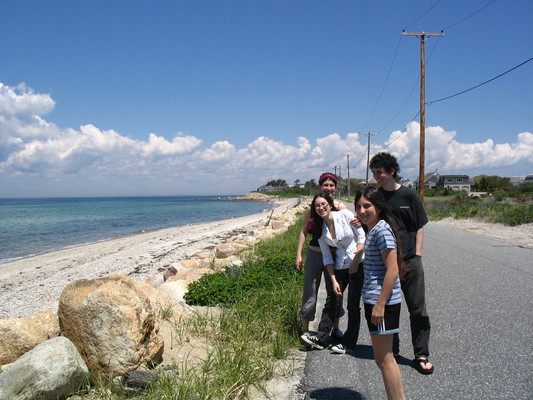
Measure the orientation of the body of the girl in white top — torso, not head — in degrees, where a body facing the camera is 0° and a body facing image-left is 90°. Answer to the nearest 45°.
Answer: approximately 45°

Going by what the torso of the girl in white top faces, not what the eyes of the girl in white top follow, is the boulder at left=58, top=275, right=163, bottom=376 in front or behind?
in front

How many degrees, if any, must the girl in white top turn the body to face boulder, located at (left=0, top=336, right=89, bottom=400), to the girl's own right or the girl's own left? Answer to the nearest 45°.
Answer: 0° — they already face it

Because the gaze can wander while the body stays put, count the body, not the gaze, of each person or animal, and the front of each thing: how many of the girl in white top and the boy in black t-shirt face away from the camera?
0

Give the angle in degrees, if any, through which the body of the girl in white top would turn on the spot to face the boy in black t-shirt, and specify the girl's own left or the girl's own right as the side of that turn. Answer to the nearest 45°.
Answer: approximately 135° to the girl's own left

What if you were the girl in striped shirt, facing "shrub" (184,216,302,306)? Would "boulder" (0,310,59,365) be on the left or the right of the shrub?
left

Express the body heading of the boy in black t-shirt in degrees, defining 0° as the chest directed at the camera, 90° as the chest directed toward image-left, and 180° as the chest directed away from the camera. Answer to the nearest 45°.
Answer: approximately 45°

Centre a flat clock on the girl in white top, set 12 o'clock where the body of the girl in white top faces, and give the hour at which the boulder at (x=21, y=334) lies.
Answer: The boulder is roughly at 1 o'clock from the girl in white top.

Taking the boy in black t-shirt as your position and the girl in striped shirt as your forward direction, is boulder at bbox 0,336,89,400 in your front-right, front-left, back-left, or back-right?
front-right

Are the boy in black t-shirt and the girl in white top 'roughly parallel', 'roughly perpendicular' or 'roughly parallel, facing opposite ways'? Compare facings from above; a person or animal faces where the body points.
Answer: roughly parallel
